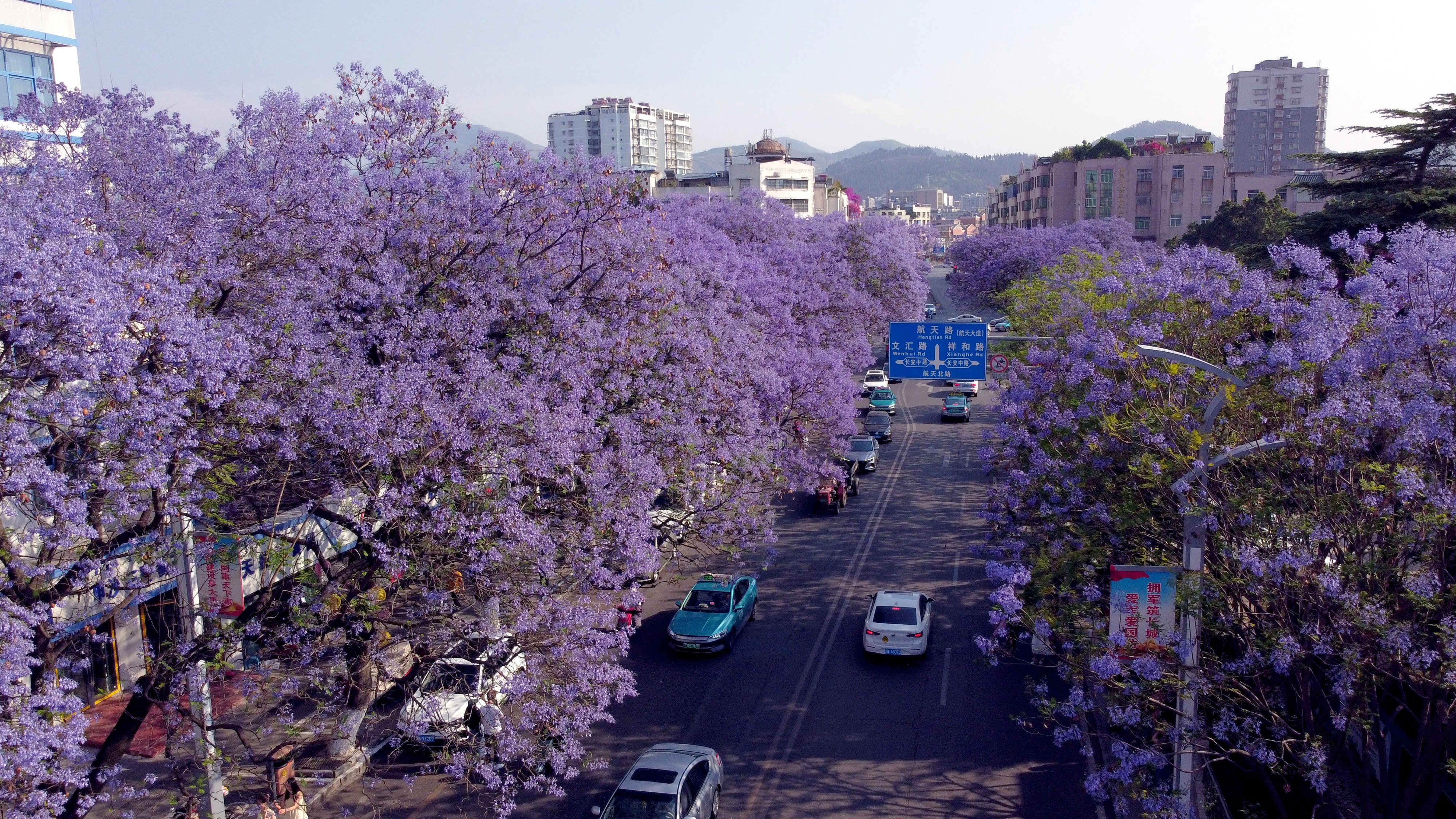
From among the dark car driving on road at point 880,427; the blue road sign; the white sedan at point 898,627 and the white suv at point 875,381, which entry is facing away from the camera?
the white sedan at point 898,627

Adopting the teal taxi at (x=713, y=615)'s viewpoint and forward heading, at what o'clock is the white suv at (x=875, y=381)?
The white suv is roughly at 5 o'clock from the teal taxi.

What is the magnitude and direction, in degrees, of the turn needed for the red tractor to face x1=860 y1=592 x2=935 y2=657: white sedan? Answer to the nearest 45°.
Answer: approximately 45° to its left

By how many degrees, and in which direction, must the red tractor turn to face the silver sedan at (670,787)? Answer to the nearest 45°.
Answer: approximately 45° to its left

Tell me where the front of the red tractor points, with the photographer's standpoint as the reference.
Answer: facing the viewer and to the left of the viewer

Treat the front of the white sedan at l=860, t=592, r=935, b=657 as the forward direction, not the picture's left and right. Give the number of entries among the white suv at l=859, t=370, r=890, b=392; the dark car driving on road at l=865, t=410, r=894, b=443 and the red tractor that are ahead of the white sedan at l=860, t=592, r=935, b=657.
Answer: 3

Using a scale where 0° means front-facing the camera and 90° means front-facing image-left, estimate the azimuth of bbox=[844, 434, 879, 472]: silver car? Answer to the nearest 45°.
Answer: approximately 0°

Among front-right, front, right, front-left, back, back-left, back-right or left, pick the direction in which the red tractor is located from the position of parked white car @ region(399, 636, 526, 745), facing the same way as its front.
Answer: back

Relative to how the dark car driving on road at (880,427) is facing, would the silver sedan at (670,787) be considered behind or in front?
in front

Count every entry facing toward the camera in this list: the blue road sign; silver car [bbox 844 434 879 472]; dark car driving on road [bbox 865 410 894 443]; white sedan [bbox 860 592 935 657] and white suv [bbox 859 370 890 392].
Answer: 4

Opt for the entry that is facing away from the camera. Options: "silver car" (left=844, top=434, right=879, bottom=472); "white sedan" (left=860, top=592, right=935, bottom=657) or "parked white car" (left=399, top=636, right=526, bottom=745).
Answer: the white sedan

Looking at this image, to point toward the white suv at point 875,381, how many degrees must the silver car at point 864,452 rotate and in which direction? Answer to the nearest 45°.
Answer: approximately 180°

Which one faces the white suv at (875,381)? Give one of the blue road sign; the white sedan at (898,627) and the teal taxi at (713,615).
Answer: the white sedan at (898,627)
